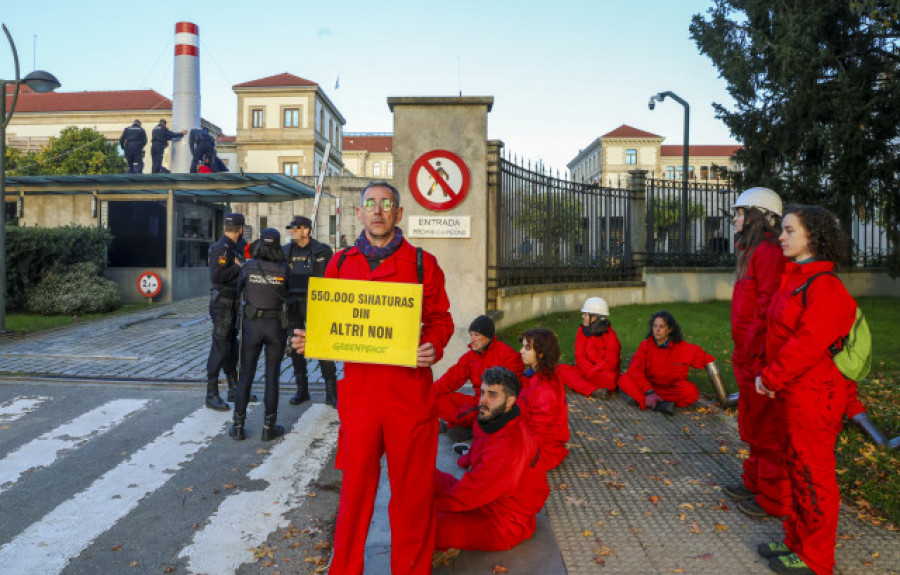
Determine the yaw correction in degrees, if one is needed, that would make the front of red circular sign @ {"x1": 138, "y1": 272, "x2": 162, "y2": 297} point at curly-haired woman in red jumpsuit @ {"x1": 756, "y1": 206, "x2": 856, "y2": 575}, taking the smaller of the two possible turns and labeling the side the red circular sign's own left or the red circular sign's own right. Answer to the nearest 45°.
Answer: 0° — it already faces them

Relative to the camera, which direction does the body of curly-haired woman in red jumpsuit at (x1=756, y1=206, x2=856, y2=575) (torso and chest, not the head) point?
to the viewer's left

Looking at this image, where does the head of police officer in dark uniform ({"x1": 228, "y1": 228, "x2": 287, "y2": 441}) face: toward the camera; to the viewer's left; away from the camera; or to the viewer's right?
away from the camera

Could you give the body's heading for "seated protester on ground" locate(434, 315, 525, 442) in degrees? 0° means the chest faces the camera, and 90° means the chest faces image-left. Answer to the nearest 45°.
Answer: approximately 45°

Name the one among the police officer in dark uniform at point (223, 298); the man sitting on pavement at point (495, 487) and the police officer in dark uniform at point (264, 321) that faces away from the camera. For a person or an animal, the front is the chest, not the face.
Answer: the police officer in dark uniform at point (264, 321)

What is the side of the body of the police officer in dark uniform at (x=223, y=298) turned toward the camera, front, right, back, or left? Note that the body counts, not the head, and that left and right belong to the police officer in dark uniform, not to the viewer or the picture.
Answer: right

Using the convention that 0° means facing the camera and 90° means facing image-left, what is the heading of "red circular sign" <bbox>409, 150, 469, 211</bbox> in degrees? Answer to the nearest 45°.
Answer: approximately 0°

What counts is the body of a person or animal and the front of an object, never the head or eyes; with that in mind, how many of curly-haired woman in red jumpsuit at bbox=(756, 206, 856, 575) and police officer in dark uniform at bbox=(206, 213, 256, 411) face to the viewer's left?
1

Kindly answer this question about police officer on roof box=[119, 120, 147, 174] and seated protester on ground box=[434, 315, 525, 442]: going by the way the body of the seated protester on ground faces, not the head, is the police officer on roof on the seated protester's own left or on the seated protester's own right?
on the seated protester's own right
